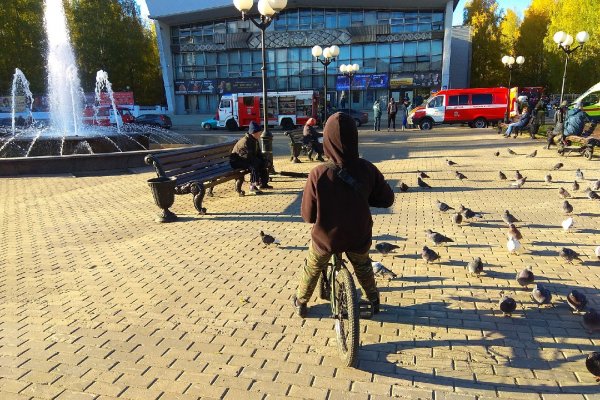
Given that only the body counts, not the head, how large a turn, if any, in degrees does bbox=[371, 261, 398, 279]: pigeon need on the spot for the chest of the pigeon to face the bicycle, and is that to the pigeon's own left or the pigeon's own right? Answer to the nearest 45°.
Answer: approximately 90° to the pigeon's own left

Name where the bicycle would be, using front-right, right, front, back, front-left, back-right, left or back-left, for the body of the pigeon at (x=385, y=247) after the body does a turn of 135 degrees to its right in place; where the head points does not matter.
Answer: back-right

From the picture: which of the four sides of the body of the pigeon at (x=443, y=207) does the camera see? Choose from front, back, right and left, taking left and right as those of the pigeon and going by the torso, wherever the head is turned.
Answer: left

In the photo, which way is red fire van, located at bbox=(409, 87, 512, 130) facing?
to the viewer's left

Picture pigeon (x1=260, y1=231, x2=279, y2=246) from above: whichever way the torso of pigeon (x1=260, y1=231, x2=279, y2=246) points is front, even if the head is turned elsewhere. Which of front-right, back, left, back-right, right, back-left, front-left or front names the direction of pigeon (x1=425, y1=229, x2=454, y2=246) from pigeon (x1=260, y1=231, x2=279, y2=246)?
back

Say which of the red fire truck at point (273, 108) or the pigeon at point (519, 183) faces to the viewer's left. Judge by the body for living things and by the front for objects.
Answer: the red fire truck

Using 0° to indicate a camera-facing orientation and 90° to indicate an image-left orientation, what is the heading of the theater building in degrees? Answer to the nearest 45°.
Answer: approximately 0°

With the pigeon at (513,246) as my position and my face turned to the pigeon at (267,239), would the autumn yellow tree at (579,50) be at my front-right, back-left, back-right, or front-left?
back-right

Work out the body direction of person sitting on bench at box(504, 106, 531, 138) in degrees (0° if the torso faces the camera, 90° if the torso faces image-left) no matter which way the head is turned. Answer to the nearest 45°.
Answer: approximately 90°

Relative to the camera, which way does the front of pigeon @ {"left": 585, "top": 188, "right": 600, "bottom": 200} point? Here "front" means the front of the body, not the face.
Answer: to the viewer's left

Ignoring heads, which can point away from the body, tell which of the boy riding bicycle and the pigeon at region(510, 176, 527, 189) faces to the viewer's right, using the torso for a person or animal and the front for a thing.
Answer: the pigeon

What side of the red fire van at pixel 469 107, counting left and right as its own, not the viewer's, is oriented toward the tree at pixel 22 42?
front
